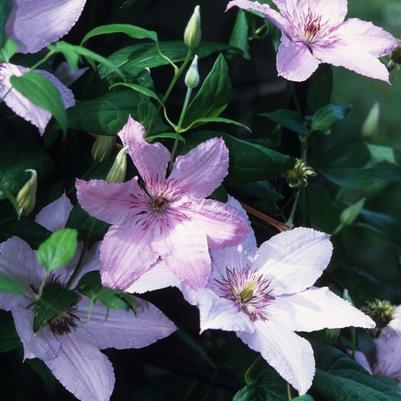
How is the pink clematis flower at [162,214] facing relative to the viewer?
toward the camera

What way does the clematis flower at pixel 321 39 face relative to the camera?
toward the camera

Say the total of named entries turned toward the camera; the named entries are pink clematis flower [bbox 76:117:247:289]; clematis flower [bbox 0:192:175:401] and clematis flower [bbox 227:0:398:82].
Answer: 3

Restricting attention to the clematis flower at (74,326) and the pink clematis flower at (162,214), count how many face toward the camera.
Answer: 2

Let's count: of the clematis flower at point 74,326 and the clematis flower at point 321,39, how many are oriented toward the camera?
2
